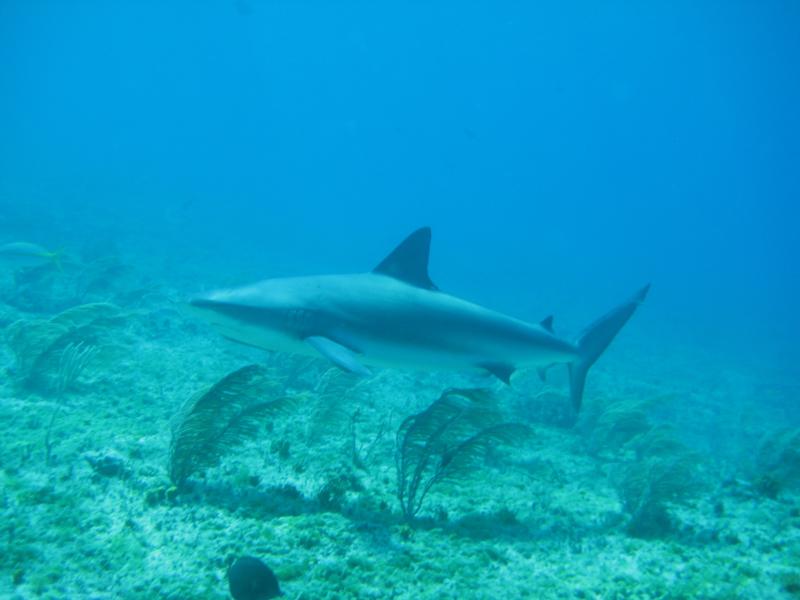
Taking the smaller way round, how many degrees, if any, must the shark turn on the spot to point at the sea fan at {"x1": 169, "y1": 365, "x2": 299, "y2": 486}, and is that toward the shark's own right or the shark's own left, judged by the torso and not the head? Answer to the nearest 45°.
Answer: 0° — it already faces it

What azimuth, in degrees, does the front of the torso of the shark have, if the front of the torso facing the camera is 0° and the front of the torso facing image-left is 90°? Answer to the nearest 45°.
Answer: approximately 90°

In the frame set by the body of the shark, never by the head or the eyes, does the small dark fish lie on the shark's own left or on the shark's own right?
on the shark's own left

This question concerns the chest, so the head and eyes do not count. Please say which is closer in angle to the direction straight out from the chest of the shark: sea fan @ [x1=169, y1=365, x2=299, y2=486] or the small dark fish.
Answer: the sea fan
